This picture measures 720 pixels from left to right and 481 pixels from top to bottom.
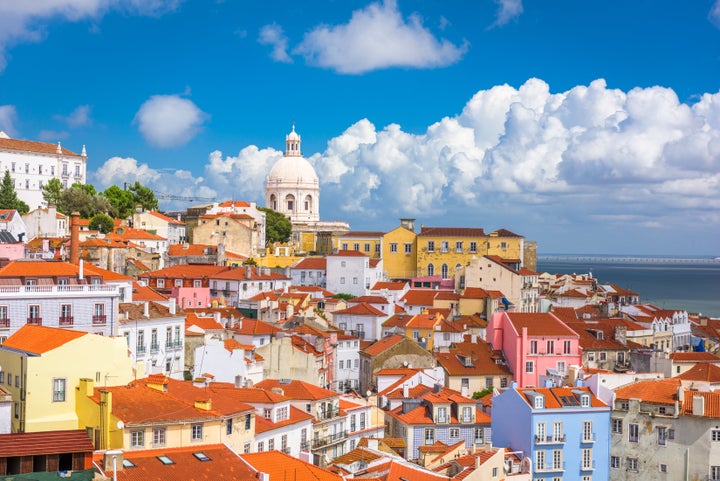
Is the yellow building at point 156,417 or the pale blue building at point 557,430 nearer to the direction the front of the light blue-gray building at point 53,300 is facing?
the yellow building

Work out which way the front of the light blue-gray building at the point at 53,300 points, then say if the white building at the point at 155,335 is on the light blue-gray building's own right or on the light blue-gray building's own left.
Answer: on the light blue-gray building's own left

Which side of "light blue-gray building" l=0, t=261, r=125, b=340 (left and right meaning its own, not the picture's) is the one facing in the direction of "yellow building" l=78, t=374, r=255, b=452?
front

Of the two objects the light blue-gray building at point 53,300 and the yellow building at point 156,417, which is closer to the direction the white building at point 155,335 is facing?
the yellow building

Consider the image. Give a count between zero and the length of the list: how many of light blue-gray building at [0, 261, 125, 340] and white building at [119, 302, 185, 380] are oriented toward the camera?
2

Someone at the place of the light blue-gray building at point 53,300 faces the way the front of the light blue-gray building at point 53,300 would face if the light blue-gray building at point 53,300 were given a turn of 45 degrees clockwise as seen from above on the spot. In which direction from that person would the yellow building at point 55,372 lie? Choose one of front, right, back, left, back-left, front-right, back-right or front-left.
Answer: front-left

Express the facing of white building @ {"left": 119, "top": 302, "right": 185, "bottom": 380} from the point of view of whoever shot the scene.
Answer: facing the viewer

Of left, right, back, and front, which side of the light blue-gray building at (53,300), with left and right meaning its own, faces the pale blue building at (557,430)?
left

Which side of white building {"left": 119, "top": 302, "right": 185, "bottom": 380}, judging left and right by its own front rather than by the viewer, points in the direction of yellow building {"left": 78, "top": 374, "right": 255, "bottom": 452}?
front

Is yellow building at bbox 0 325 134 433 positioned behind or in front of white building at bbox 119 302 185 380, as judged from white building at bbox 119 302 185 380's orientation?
in front
